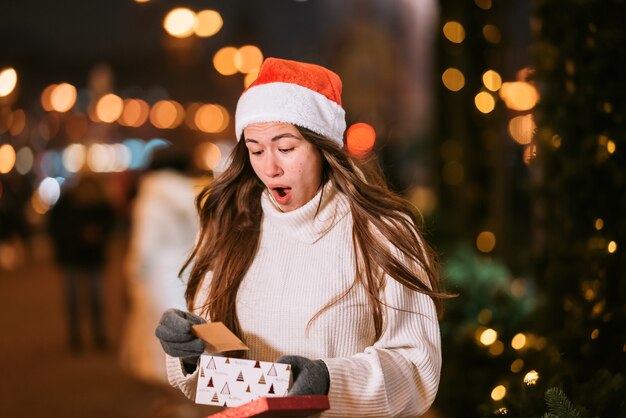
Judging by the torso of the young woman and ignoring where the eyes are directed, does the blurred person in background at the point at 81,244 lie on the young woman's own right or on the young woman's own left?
on the young woman's own right

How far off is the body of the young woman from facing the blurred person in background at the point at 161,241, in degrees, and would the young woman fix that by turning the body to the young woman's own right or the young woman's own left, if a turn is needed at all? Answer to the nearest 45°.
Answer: approximately 135° to the young woman's own right

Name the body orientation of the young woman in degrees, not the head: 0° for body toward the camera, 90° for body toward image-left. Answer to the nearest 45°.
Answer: approximately 45°
